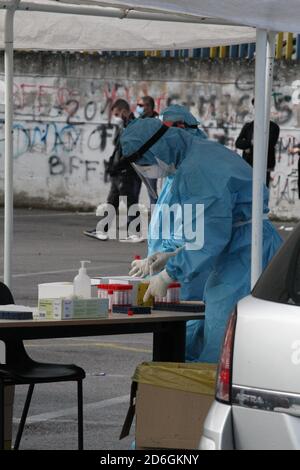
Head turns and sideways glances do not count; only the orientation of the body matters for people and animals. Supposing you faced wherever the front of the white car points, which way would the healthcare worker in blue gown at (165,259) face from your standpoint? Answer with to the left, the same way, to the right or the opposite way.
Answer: to the left

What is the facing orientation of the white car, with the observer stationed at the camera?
facing away from the viewer

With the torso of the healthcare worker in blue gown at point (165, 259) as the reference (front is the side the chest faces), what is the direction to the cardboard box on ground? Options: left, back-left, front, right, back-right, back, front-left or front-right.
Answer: left

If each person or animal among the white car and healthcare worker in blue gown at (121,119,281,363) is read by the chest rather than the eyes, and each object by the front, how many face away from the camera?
1

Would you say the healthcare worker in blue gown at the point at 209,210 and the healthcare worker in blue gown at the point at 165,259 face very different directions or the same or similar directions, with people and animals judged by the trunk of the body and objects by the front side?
same or similar directions

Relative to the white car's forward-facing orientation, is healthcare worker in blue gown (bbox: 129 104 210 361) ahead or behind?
ahead

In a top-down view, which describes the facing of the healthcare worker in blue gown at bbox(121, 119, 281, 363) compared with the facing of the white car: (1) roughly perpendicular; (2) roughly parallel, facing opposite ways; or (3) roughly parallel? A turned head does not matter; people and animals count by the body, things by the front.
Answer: roughly perpendicular

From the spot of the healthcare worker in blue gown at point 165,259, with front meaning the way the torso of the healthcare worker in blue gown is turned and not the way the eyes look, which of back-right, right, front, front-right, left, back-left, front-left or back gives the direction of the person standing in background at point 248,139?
right

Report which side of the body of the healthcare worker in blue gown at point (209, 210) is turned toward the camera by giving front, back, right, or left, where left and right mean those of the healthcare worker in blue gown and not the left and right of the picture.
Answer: left

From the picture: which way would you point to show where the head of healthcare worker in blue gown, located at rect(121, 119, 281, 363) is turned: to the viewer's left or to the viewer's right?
to the viewer's left

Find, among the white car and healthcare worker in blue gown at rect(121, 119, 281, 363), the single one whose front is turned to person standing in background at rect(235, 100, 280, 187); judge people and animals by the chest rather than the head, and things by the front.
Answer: the white car

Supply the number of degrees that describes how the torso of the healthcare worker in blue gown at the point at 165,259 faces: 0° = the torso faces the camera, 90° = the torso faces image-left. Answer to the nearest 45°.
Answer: approximately 90°

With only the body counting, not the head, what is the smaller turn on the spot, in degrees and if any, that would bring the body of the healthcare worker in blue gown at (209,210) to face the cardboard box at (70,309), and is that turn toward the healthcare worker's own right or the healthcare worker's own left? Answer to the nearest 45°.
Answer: approximately 45° to the healthcare worker's own left
